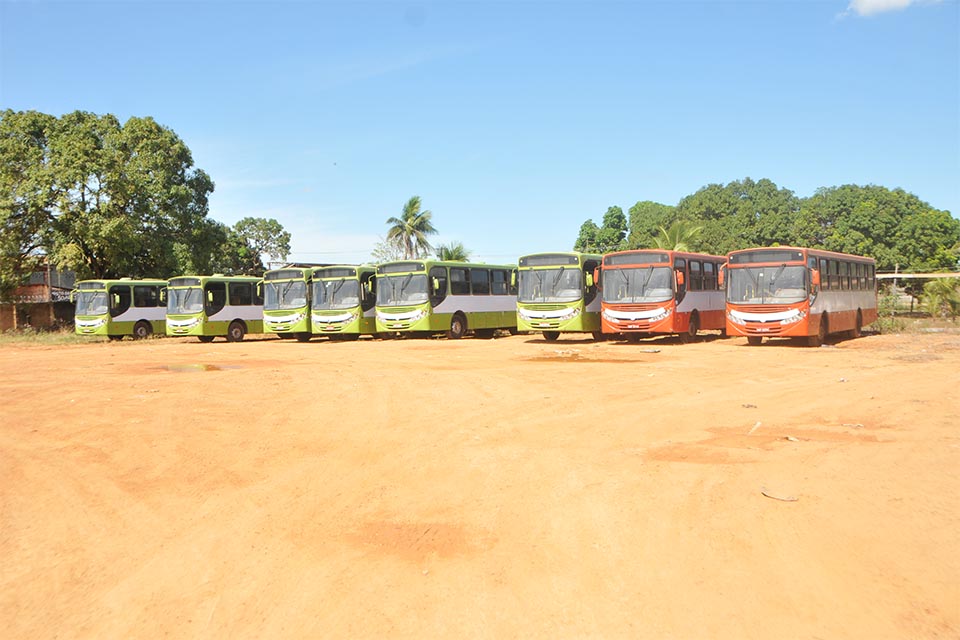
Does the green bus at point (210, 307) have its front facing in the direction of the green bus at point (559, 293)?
no

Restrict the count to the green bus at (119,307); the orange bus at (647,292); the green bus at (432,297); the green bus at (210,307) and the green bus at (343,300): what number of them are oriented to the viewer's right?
0

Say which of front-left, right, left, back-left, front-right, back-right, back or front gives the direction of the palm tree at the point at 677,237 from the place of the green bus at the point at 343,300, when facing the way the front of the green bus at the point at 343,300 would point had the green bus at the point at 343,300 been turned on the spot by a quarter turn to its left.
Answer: left

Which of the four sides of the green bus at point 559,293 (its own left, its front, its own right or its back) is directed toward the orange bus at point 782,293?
left

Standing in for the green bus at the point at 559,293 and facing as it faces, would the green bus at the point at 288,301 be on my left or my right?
on my right

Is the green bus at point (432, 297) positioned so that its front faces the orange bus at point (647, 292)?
no

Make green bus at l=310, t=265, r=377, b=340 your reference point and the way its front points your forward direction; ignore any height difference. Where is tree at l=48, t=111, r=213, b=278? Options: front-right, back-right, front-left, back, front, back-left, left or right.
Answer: right

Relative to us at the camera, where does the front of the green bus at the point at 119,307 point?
facing the viewer and to the left of the viewer

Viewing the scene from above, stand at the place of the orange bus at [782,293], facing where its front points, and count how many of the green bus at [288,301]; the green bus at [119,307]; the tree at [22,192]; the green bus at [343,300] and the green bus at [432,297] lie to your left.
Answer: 0

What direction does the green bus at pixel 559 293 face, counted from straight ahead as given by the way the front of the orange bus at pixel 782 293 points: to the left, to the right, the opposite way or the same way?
the same way

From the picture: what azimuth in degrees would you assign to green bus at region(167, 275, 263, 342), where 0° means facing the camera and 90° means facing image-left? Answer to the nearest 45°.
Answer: approximately 45°

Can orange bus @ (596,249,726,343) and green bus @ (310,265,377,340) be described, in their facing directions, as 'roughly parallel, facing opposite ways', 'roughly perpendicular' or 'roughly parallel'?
roughly parallel

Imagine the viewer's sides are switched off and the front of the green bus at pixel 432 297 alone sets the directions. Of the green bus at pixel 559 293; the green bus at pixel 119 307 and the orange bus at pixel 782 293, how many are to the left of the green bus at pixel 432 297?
2

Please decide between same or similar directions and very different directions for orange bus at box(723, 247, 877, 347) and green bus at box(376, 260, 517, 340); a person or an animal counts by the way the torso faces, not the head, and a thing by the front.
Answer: same or similar directions

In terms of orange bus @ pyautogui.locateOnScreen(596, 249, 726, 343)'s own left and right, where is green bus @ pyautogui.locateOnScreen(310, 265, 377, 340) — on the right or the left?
on its right

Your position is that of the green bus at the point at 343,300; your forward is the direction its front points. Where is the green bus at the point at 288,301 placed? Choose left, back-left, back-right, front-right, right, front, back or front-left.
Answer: right

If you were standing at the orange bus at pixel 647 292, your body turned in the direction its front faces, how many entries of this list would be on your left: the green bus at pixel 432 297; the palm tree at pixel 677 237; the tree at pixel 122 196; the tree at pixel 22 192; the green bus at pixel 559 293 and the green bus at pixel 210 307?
0

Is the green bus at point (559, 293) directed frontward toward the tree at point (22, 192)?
no

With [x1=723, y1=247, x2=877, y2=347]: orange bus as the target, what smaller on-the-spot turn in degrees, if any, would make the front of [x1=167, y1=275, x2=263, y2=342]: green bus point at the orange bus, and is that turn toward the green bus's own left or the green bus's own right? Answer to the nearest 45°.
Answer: approximately 90° to the green bus's own left

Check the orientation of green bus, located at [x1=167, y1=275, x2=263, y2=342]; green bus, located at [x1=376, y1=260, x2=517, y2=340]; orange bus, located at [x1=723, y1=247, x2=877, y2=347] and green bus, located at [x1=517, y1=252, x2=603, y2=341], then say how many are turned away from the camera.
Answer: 0

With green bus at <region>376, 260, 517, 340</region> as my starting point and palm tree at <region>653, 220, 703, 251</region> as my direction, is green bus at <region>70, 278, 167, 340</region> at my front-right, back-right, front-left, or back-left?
back-left

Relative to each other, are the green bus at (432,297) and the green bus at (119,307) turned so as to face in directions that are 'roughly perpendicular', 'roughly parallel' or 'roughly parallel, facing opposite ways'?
roughly parallel
